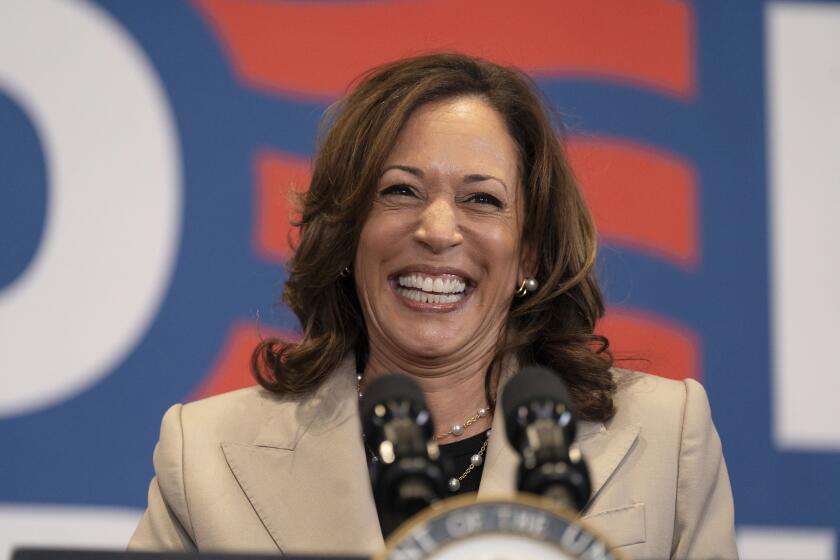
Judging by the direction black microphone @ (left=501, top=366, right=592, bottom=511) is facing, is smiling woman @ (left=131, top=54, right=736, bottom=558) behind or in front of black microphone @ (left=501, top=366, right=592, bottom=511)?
in front

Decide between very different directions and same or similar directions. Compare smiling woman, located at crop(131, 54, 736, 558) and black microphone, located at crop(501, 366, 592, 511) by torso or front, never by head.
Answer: very different directions

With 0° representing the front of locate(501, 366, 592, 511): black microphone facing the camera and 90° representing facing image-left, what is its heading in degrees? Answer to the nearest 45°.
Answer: approximately 180°

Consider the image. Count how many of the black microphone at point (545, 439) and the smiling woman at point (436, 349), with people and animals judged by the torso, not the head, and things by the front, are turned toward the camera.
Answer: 1

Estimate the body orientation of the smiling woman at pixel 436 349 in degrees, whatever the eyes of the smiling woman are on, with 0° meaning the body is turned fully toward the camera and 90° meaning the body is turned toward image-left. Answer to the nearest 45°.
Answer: approximately 0°

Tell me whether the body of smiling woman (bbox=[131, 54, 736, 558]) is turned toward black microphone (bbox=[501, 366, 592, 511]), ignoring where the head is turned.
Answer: yes

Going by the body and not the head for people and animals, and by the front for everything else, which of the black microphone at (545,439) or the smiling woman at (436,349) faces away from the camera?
the black microphone

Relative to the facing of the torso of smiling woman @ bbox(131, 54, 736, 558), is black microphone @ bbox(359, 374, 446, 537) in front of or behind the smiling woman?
in front
